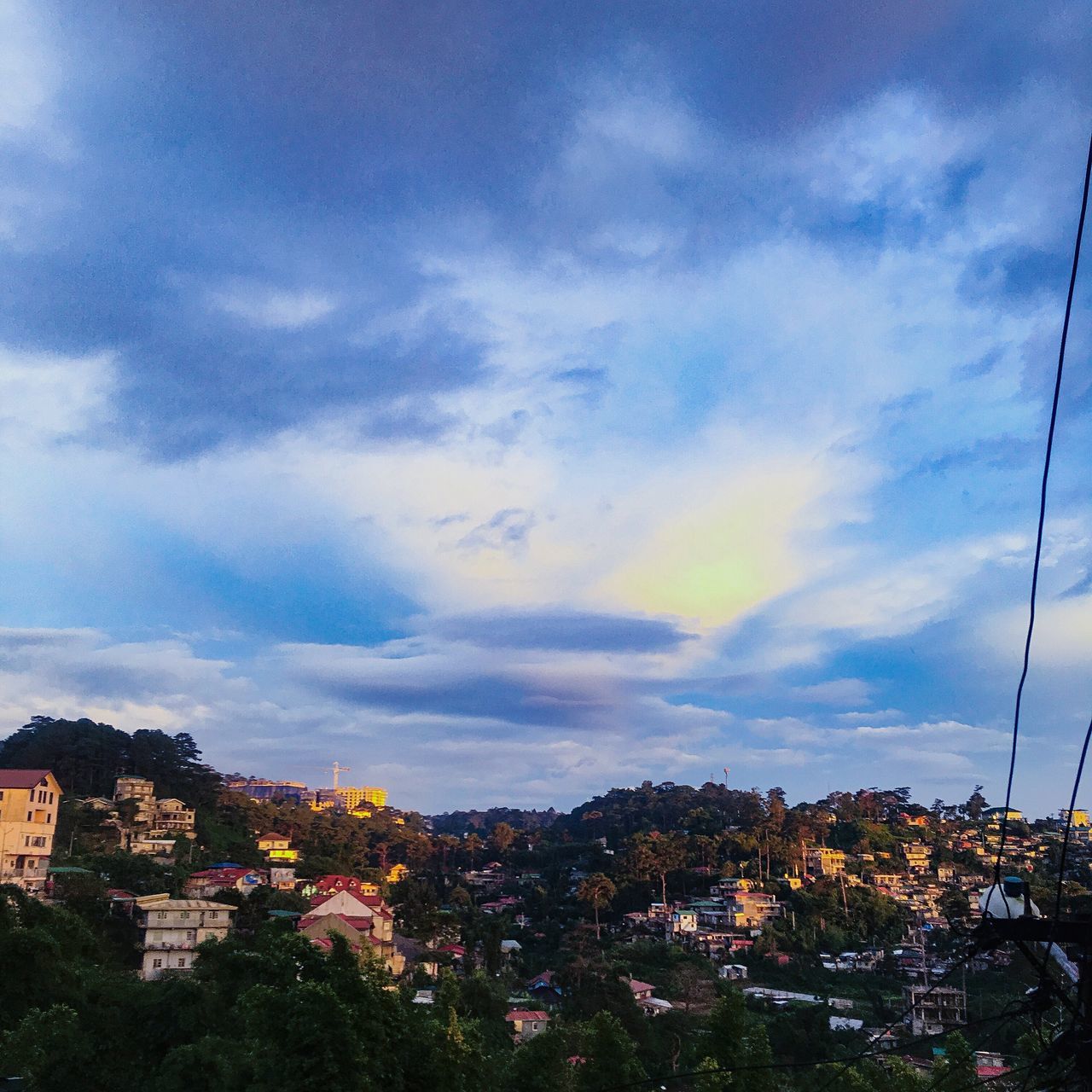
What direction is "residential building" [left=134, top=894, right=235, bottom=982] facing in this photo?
toward the camera

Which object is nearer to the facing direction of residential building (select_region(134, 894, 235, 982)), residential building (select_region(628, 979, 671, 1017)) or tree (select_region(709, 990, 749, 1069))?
the tree

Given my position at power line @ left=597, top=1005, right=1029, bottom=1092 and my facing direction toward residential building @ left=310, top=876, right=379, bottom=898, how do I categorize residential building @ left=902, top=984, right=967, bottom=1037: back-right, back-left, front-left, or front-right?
front-right

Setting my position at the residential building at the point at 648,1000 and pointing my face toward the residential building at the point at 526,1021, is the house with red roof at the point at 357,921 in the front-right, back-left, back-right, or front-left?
front-right

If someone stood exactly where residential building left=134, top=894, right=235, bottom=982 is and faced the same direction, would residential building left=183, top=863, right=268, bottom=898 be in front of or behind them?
behind

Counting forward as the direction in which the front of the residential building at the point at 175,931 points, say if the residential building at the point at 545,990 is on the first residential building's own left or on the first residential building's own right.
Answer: on the first residential building's own left

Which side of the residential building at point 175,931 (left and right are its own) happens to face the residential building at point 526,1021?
left

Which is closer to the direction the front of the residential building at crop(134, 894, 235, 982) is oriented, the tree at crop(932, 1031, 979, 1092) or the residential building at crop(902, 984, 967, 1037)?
the tree

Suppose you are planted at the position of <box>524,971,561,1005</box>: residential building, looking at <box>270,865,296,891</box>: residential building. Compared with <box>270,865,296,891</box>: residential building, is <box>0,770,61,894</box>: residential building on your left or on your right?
left

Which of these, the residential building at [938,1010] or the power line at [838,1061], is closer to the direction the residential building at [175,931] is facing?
the power line

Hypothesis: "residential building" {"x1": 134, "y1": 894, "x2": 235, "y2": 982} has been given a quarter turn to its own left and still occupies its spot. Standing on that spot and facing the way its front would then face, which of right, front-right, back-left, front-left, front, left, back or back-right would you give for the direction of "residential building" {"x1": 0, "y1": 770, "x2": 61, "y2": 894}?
back-left

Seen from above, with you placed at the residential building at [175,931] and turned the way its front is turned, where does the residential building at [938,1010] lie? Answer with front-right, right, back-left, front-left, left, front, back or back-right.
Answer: left

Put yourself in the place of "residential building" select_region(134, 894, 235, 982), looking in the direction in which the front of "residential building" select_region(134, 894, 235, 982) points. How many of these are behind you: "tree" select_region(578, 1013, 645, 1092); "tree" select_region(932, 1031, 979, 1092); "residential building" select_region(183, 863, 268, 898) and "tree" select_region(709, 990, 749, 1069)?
1

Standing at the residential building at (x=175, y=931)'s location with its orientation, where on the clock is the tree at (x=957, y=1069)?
The tree is roughly at 11 o'clock from the residential building.

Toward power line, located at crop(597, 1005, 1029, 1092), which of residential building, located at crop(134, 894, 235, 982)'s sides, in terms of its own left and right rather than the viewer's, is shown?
front
